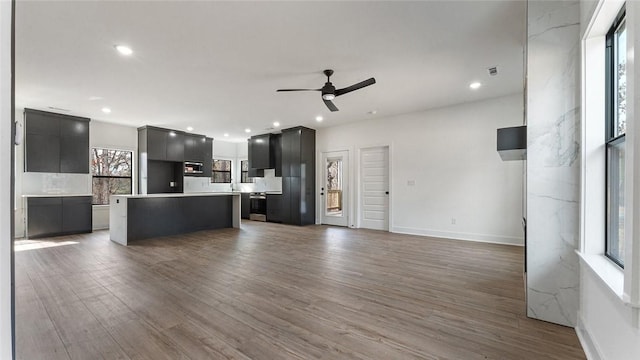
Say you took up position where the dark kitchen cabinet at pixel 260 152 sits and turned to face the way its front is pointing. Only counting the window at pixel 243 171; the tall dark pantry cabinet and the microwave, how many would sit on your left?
1

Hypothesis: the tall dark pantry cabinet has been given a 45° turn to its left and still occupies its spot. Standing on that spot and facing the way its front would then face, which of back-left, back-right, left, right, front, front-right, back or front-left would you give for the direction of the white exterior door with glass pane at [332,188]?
left

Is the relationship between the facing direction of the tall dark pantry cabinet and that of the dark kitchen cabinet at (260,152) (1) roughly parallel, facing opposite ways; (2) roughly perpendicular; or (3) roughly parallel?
roughly parallel

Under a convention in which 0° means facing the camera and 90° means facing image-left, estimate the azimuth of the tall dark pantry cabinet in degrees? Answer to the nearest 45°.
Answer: approximately 45°

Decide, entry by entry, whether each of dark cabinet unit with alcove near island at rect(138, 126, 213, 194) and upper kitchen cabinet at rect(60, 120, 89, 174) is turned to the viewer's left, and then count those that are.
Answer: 0

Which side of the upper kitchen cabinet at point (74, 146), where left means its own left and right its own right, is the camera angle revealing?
front

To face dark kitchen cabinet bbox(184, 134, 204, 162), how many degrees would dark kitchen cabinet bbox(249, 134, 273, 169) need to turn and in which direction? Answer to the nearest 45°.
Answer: approximately 45° to its right

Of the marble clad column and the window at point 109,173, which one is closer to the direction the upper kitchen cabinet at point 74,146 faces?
the marble clad column

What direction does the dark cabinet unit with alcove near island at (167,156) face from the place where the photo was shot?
facing the viewer and to the right of the viewer

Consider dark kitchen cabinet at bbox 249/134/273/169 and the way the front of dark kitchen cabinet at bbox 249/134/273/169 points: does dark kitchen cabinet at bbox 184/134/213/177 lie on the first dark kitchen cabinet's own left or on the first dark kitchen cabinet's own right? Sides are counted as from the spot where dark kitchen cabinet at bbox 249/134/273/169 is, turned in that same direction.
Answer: on the first dark kitchen cabinet's own right

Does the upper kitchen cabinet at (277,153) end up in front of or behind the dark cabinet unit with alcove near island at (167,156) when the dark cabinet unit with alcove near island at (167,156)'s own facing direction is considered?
in front
